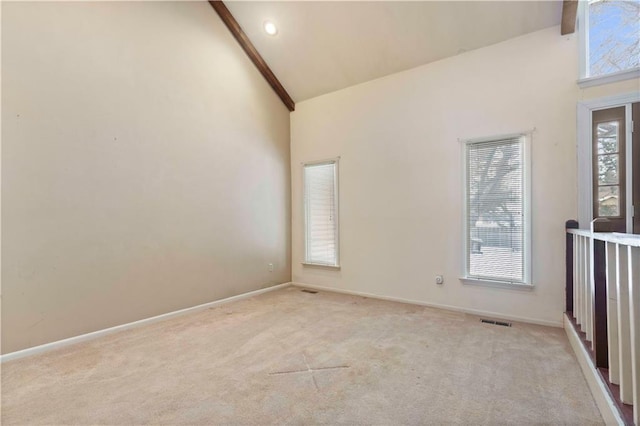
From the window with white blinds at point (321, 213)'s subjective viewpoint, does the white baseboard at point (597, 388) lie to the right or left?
on its left

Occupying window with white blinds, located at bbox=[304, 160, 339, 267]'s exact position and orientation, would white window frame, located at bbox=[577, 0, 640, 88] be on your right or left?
on your left

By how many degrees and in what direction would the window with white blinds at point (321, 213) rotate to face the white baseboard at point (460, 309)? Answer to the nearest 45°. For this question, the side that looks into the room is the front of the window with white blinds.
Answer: approximately 90° to its left

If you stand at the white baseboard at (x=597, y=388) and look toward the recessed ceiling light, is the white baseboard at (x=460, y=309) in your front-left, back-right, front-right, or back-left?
front-right

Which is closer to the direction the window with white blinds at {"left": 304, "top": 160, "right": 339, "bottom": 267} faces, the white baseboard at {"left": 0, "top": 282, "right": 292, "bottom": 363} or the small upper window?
the white baseboard

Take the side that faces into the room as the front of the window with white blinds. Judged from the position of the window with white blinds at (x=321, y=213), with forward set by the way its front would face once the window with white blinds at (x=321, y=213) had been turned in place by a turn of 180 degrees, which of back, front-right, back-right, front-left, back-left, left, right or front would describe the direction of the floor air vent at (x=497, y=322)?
right

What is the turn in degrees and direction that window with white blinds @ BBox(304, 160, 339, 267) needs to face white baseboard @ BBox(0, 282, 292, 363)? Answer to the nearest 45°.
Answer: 0° — it already faces it

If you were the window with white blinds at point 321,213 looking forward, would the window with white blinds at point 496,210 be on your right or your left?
on your left

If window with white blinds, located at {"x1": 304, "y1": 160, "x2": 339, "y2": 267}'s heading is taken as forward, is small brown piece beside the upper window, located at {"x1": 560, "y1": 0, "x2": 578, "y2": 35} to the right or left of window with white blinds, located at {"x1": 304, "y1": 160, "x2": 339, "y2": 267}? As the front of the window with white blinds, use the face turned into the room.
on its left

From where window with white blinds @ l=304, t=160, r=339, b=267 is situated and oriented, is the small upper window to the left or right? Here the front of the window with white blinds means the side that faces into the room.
on its left
